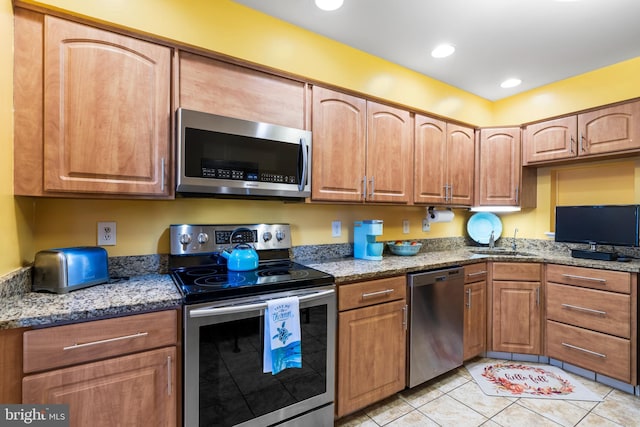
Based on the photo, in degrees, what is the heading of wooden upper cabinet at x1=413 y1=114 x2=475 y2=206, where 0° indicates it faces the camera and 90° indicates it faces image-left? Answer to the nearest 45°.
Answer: approximately 315°

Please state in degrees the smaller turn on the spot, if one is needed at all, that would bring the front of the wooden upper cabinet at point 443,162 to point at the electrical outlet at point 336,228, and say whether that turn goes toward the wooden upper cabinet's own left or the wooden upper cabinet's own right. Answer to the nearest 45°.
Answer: approximately 90° to the wooden upper cabinet's own right

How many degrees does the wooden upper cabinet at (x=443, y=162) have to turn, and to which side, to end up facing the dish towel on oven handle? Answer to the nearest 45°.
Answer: approximately 90° to its right
